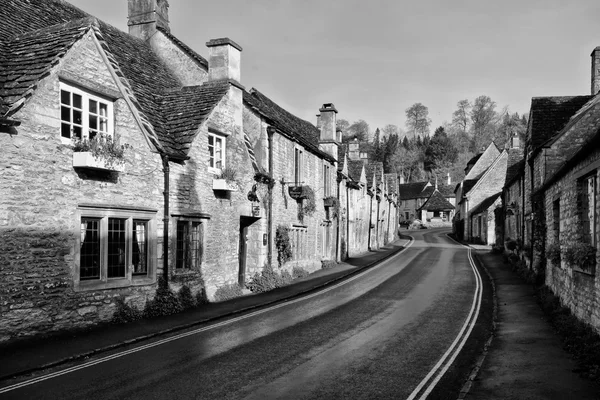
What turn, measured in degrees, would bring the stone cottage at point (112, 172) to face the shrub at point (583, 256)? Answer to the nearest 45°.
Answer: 0° — it already faces it

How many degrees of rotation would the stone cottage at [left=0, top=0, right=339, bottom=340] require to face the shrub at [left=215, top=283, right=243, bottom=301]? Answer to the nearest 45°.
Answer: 0° — it already faces it

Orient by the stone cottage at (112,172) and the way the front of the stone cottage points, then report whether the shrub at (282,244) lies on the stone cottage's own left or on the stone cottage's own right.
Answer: on the stone cottage's own left

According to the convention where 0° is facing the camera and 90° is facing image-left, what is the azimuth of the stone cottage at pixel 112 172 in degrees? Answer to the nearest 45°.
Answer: approximately 315°

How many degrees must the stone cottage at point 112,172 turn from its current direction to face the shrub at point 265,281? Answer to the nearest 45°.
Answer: approximately 90° to its left
